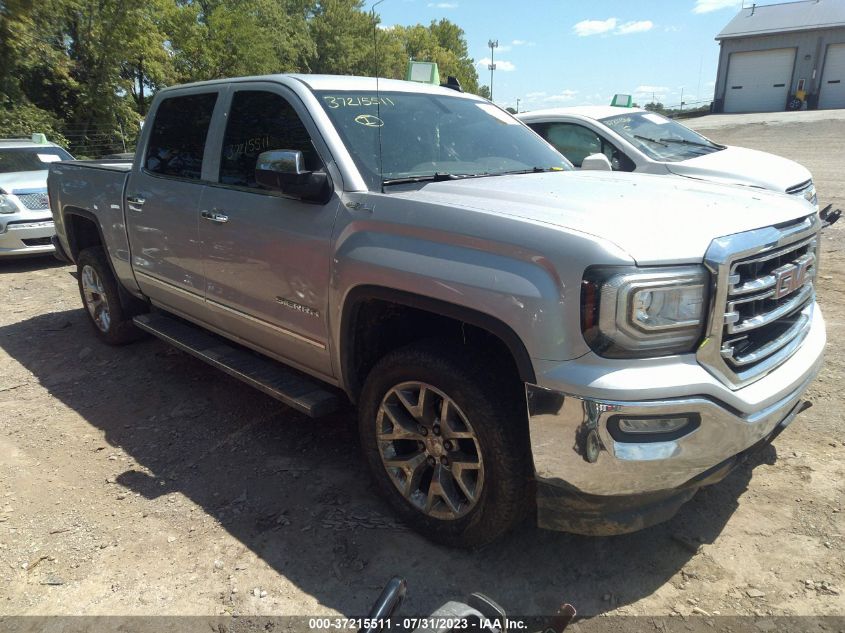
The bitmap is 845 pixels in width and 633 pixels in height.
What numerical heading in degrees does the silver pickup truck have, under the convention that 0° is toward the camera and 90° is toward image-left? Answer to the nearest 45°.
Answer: approximately 315°

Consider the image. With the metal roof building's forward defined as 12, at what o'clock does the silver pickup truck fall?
The silver pickup truck is roughly at 12 o'clock from the metal roof building.

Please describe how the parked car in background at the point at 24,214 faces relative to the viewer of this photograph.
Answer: facing the viewer and to the right of the viewer

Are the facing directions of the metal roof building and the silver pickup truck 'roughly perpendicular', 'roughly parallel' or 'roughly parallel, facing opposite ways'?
roughly perpendicular

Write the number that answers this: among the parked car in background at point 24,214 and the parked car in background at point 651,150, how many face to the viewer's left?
0

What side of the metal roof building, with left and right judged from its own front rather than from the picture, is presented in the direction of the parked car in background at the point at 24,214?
front

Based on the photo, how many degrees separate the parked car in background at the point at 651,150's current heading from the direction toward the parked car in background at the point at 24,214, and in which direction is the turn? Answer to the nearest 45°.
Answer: approximately 135° to its right

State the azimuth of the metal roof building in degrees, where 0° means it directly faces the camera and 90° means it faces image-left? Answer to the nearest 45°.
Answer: approximately 0°

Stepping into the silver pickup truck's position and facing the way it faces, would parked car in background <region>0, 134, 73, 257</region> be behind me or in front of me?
behind
